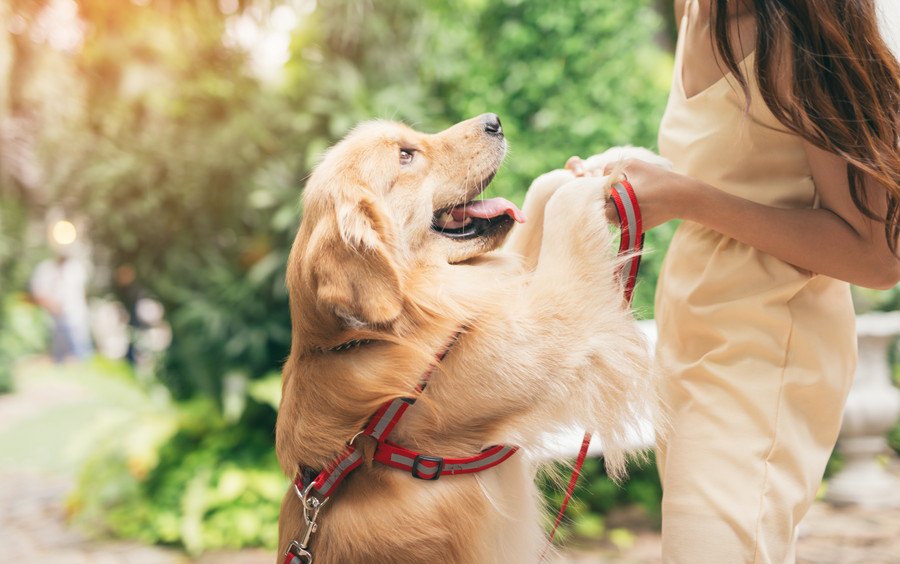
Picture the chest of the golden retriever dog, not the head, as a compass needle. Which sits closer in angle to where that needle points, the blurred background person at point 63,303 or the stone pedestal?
the stone pedestal

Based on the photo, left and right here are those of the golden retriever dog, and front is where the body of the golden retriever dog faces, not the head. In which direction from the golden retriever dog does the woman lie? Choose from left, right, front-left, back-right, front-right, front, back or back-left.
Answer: front

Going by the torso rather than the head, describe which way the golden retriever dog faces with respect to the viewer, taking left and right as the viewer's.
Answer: facing to the right of the viewer

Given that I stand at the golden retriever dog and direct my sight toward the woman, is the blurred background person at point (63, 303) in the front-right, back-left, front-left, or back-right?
back-left

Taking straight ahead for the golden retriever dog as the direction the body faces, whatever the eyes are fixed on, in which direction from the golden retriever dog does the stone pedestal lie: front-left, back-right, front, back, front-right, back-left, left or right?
front-left

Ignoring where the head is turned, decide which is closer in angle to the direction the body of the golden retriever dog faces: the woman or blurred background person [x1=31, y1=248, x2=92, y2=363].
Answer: the woman

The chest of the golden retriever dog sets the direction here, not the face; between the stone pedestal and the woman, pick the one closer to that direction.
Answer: the woman

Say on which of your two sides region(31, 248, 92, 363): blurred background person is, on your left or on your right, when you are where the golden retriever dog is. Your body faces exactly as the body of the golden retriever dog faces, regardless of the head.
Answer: on your left
